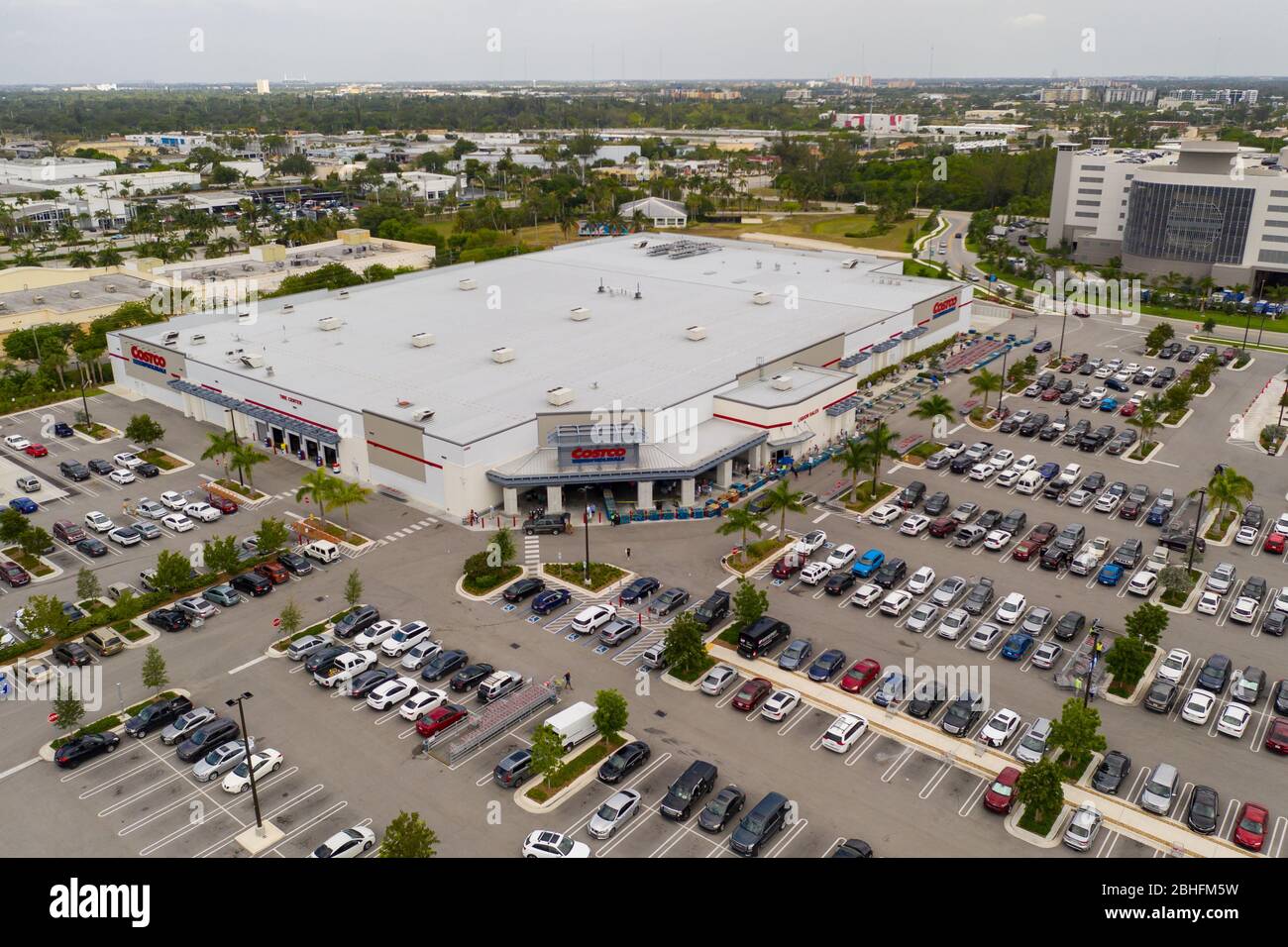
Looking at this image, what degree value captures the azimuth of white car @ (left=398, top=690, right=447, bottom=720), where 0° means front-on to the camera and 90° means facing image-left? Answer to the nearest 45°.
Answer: approximately 225°

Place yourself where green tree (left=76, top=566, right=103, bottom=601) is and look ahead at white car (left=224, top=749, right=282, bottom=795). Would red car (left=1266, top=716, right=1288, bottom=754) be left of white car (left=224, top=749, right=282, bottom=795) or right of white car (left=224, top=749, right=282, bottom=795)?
left

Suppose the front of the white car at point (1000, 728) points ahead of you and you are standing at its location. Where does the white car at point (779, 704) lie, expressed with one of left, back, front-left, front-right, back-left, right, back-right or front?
front-right

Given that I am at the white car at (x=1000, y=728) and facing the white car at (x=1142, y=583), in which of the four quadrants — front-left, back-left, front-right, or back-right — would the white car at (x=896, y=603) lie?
front-left

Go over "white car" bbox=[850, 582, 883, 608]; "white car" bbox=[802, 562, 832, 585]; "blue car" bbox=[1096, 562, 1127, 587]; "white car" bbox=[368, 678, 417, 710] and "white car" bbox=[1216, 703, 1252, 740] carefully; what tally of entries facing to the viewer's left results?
0

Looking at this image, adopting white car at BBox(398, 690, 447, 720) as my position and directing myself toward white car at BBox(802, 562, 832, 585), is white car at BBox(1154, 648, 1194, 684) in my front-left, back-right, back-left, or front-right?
front-right

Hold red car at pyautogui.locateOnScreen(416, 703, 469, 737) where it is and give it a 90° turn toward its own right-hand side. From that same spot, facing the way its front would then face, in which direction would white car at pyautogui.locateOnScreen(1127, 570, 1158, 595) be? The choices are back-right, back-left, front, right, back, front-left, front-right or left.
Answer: front-left

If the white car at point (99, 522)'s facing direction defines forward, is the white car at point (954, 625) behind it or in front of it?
in front

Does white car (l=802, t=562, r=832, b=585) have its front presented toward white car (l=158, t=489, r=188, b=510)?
no

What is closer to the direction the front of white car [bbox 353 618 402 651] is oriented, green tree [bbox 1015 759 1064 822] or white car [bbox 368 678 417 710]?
the white car

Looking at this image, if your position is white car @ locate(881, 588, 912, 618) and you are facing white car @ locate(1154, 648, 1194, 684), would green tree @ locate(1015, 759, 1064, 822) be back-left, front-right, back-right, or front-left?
front-right

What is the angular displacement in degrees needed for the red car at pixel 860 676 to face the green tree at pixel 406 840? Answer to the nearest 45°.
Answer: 0° — it already faces it
